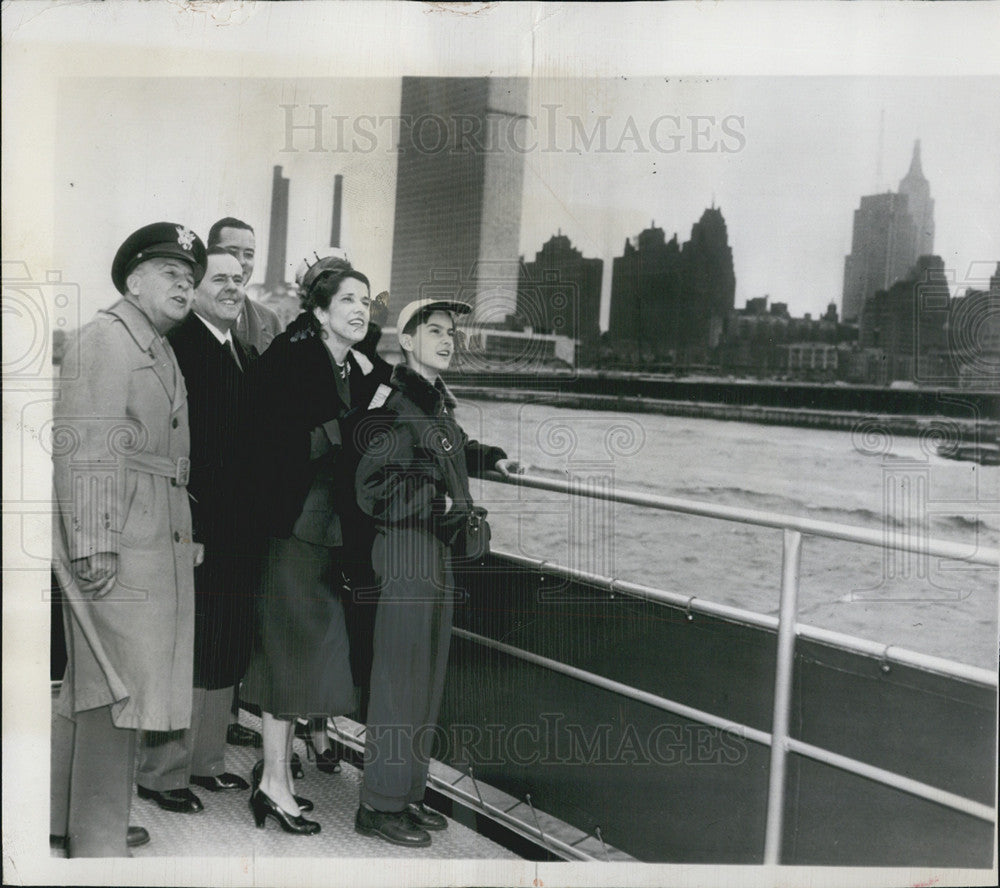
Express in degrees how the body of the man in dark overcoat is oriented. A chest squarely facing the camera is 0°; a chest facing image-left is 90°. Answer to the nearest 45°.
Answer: approximately 315°

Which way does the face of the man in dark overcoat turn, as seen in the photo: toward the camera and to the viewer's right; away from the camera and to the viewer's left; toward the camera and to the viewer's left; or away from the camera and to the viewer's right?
toward the camera and to the viewer's right
